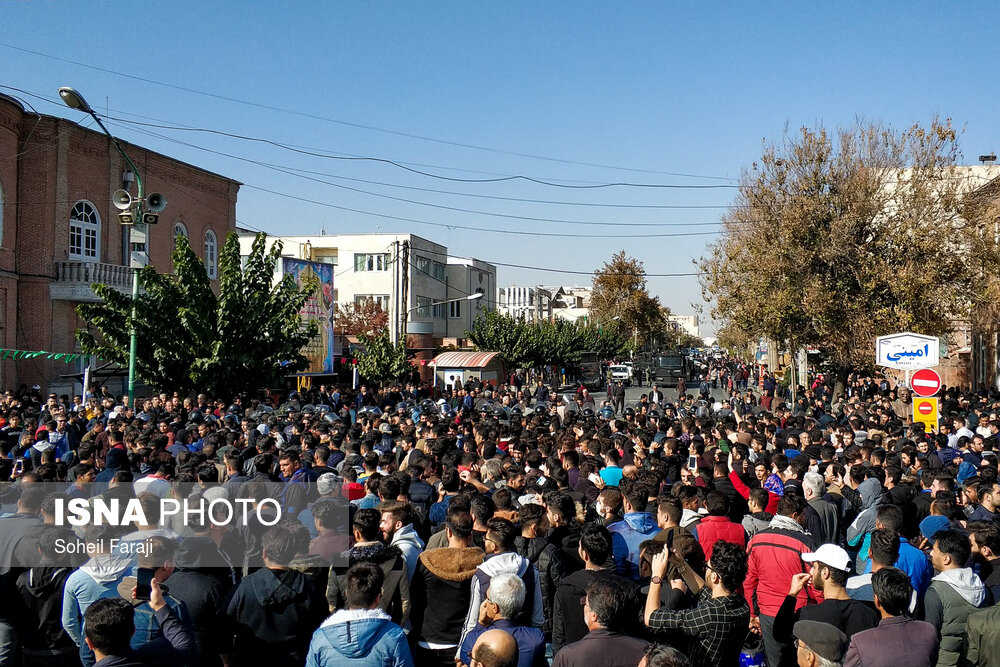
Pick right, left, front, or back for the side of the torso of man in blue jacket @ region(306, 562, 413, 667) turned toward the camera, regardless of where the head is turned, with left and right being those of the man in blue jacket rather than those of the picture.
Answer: back

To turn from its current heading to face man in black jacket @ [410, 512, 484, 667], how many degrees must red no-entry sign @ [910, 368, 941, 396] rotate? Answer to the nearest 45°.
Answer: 0° — it already faces them

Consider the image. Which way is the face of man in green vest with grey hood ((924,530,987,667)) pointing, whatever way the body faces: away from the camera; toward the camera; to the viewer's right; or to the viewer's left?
to the viewer's left

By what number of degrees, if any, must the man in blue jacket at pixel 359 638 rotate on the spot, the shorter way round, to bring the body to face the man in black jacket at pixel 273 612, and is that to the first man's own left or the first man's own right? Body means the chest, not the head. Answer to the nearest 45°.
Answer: approximately 45° to the first man's own left

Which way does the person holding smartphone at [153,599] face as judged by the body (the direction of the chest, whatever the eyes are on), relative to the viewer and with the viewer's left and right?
facing away from the viewer and to the right of the viewer

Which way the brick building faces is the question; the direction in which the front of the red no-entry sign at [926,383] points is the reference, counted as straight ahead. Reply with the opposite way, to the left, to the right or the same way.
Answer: to the left

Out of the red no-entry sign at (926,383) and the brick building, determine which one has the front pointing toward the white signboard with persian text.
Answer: the brick building

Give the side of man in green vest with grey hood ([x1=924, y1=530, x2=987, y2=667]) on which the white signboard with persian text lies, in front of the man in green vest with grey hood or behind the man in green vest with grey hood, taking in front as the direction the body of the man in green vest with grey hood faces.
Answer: in front

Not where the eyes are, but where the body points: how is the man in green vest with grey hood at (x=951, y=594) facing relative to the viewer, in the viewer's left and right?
facing away from the viewer and to the left of the viewer

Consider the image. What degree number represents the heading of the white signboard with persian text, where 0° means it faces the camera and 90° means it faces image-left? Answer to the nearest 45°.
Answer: approximately 0°

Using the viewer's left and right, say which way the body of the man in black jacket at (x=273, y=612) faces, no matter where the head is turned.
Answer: facing away from the viewer

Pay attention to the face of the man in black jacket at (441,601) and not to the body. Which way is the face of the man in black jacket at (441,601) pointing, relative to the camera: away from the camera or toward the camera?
away from the camera

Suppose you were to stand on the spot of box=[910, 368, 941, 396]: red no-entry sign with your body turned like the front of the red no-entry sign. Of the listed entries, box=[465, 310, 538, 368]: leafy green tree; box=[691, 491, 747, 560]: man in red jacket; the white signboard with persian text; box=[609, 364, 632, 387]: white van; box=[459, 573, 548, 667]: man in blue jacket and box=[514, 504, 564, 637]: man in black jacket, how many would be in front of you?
3

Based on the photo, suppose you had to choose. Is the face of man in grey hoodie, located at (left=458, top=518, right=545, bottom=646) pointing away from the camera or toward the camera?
away from the camera

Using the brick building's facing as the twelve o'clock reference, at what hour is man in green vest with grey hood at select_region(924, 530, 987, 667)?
The man in green vest with grey hood is roughly at 1 o'clock from the brick building.

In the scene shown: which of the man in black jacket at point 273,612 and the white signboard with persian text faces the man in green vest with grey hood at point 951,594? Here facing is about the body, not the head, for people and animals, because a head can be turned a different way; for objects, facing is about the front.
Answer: the white signboard with persian text
